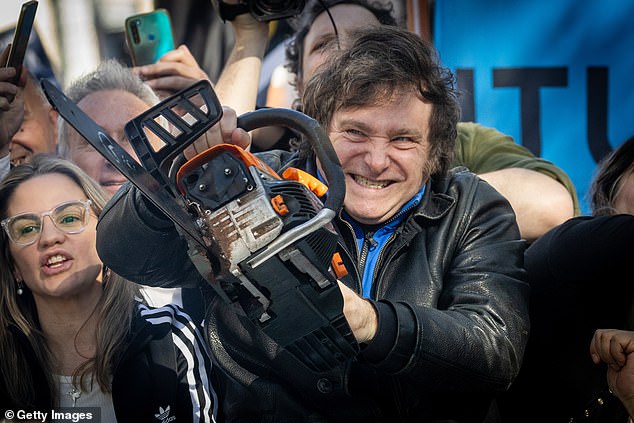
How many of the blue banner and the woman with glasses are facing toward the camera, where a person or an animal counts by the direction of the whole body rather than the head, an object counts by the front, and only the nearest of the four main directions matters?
2

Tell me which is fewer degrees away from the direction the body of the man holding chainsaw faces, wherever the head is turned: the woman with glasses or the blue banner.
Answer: the woman with glasses

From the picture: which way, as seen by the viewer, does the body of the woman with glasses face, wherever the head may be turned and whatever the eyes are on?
toward the camera

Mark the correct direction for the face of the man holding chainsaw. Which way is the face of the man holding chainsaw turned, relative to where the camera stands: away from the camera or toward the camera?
toward the camera

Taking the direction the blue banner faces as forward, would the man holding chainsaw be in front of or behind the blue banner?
in front

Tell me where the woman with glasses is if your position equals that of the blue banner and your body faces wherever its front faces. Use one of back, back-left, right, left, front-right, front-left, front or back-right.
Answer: front-right

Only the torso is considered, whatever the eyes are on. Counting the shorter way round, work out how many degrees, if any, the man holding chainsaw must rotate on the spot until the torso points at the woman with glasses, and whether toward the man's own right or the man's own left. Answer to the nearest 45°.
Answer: approximately 45° to the man's own right

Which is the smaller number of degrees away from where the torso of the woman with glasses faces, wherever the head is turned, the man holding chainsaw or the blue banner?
the man holding chainsaw

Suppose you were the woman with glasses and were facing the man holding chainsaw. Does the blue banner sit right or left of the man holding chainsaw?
left

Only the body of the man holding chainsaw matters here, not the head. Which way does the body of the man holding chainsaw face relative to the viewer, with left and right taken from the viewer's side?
facing the viewer and to the left of the viewer

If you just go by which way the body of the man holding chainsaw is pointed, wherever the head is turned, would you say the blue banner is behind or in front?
behind

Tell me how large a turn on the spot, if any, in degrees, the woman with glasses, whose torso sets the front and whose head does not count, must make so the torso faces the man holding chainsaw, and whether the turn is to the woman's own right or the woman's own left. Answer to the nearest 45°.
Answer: approximately 45° to the woman's own left
